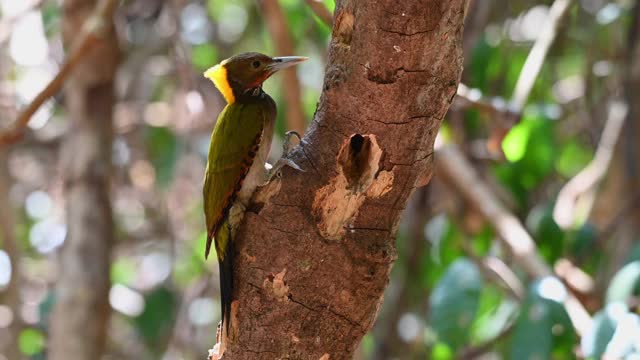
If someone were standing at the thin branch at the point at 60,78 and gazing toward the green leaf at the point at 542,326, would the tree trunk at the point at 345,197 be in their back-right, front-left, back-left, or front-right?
front-right

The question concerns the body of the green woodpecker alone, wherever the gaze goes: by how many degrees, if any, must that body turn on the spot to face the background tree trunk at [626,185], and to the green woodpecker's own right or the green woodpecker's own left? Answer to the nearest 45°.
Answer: approximately 45° to the green woodpecker's own left

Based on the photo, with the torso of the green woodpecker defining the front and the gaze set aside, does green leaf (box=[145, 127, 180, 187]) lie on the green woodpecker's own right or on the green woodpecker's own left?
on the green woodpecker's own left

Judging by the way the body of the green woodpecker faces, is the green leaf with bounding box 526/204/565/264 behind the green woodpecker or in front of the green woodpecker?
in front

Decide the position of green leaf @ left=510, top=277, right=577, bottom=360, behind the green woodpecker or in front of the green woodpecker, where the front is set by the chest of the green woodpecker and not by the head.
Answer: in front

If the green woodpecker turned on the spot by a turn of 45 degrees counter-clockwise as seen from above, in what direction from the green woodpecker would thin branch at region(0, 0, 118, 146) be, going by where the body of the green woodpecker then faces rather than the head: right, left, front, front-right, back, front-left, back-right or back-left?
left

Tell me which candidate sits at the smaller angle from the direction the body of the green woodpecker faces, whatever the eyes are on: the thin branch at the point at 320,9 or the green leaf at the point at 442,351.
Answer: the green leaf

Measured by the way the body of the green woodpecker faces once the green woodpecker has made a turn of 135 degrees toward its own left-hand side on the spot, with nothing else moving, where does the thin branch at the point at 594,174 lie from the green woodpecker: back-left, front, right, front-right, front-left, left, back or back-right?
right

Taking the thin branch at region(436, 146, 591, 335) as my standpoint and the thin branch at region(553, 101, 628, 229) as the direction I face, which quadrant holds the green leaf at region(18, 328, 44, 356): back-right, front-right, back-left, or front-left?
back-left

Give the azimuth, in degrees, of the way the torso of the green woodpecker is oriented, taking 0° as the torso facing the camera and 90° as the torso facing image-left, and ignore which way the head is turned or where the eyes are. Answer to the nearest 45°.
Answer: approximately 270°
